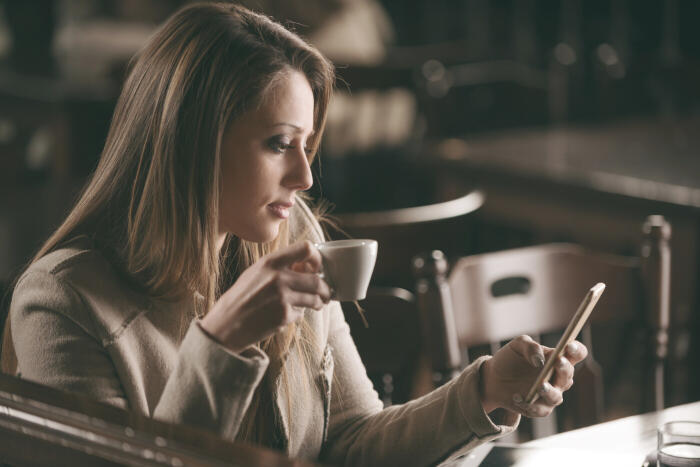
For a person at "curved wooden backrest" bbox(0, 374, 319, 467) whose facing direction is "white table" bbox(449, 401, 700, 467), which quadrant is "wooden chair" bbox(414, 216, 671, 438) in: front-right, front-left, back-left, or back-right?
front-left

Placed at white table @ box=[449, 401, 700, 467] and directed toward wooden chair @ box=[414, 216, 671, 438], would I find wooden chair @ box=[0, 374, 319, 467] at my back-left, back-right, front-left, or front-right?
back-left
